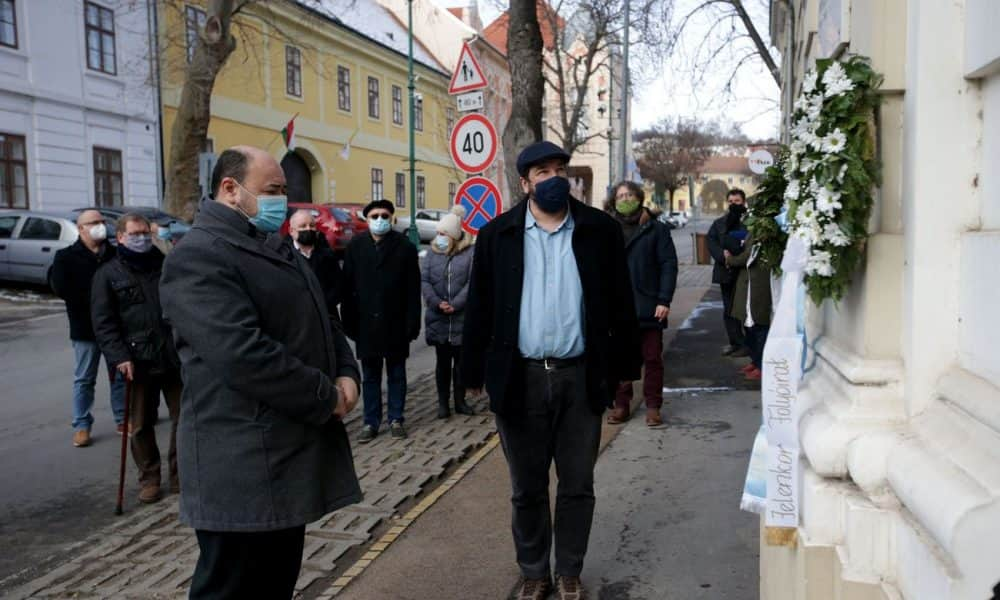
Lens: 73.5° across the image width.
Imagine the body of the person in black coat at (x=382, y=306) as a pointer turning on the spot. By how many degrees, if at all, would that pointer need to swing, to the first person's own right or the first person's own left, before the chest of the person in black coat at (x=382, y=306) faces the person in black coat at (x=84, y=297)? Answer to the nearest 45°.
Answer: approximately 90° to the first person's own right

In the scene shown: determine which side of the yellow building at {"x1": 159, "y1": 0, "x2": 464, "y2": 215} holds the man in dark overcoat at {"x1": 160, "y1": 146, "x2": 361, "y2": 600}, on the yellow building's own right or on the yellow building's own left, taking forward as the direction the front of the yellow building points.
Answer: on the yellow building's own right

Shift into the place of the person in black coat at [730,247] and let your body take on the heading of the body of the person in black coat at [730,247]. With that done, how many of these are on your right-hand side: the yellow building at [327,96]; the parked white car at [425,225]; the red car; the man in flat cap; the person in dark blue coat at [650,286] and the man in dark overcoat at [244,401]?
3

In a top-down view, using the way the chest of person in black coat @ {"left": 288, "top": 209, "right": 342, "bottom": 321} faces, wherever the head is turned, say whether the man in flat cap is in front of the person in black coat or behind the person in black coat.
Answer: in front

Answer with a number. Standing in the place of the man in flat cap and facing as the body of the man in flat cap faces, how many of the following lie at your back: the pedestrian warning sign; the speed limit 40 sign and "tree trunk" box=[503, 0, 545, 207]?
3

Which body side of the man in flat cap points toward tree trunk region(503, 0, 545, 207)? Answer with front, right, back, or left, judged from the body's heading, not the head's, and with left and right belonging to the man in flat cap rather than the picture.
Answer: back

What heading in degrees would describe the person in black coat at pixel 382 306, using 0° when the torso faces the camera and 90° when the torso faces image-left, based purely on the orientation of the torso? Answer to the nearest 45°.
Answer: approximately 0°

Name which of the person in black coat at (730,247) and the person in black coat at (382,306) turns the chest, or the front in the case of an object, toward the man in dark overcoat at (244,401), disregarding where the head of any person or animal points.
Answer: the person in black coat at (382,306)

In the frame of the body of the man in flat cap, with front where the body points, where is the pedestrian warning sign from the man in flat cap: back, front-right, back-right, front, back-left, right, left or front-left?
back
